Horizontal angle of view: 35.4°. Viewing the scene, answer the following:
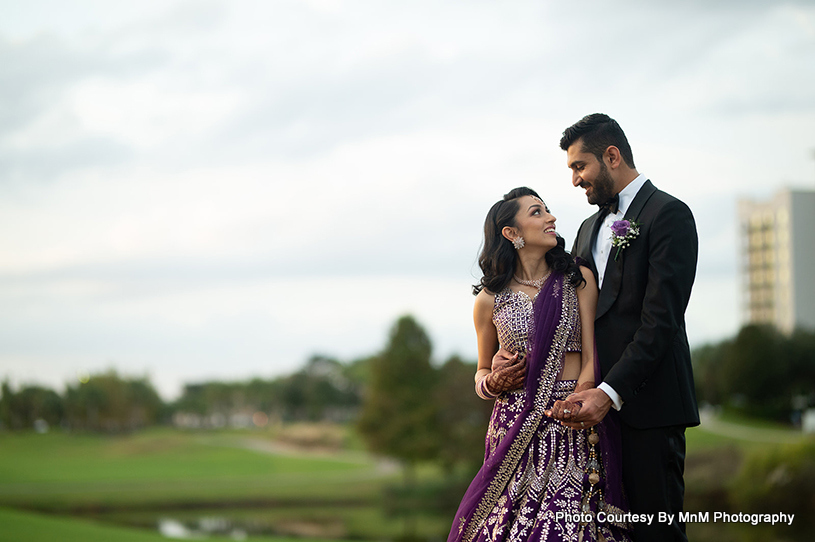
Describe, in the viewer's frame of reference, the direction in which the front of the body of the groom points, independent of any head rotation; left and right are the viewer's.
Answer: facing the viewer and to the left of the viewer

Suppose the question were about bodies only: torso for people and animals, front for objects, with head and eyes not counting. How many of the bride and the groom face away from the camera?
0

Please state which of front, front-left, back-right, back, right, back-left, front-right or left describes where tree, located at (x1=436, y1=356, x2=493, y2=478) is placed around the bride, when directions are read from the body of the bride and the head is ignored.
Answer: back

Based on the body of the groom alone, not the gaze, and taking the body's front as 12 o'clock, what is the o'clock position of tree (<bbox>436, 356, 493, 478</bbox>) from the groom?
The tree is roughly at 4 o'clock from the groom.

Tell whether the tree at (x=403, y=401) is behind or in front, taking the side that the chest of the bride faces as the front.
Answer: behind
